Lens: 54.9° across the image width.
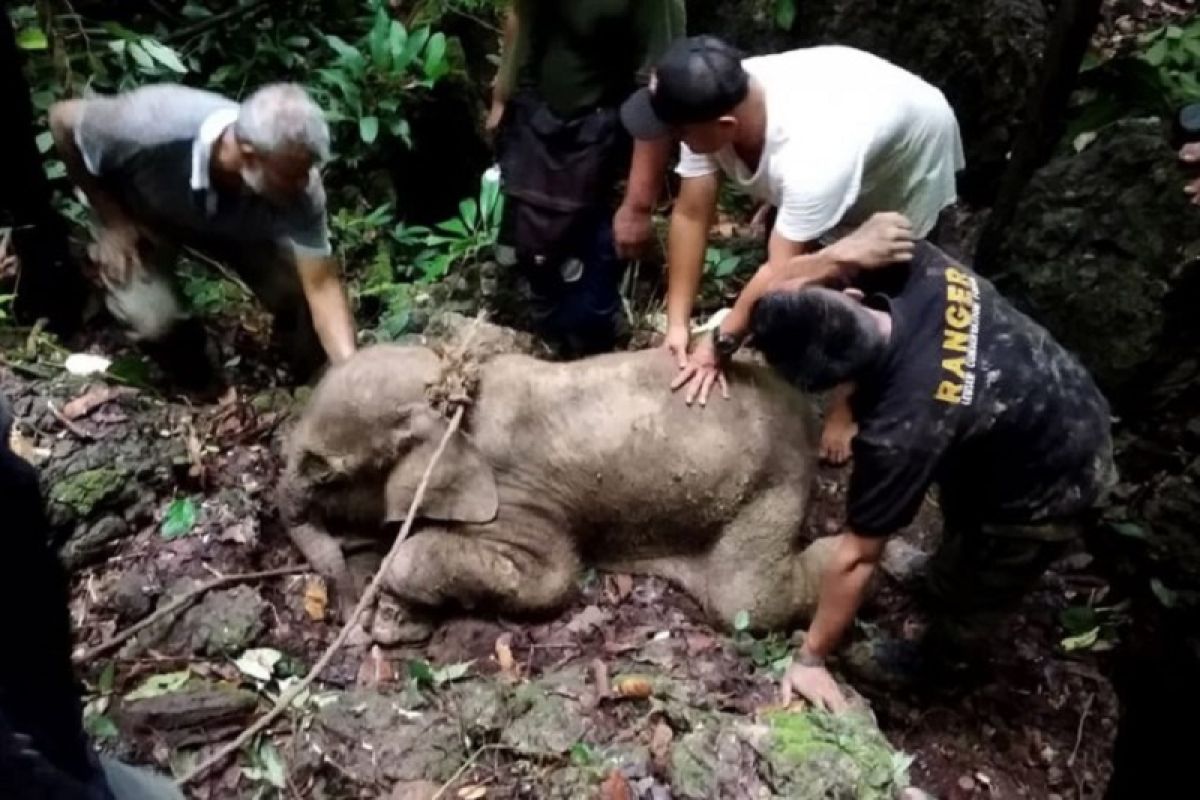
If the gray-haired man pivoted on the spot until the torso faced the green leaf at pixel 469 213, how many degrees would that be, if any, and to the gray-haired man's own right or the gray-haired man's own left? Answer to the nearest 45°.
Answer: approximately 90° to the gray-haired man's own left

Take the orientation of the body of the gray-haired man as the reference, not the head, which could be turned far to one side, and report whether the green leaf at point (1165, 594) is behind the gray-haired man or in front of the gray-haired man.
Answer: in front

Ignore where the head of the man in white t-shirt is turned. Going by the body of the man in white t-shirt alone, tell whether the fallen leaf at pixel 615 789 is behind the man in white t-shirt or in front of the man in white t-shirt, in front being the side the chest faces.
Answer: in front

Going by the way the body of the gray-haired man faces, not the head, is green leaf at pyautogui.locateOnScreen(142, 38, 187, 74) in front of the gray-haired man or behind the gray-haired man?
behind

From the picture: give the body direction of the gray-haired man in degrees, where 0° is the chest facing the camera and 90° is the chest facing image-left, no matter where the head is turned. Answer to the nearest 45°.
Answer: approximately 315°

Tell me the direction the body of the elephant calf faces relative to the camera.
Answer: to the viewer's left

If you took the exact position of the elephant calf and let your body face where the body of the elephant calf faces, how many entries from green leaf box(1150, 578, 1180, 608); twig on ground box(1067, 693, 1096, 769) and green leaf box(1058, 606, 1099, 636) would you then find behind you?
3

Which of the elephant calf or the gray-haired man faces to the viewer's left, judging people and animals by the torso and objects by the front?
the elephant calf

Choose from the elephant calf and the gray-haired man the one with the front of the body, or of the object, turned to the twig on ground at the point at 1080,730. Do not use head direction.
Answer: the gray-haired man

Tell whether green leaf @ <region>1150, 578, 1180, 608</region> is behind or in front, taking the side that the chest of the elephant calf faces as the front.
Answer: behind

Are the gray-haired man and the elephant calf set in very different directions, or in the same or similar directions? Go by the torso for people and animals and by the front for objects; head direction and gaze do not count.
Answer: very different directions

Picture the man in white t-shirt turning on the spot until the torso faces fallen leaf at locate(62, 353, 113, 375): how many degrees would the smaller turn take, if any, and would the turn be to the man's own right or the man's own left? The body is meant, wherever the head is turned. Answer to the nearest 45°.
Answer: approximately 45° to the man's own right

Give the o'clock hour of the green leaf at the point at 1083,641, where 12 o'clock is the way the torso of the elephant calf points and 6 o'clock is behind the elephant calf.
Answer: The green leaf is roughly at 6 o'clock from the elephant calf.

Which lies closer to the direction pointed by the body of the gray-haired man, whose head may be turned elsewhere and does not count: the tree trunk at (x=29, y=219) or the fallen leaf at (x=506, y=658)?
the fallen leaf

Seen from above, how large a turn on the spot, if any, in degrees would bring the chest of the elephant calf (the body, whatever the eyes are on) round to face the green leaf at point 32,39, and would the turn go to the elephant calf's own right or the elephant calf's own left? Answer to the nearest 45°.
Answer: approximately 45° to the elephant calf's own right

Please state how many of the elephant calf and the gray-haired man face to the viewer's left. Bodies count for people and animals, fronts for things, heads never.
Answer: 1
